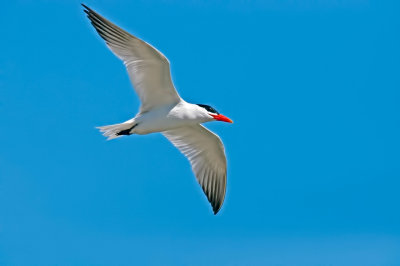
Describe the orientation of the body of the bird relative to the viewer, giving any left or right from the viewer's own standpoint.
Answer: facing to the right of the viewer
